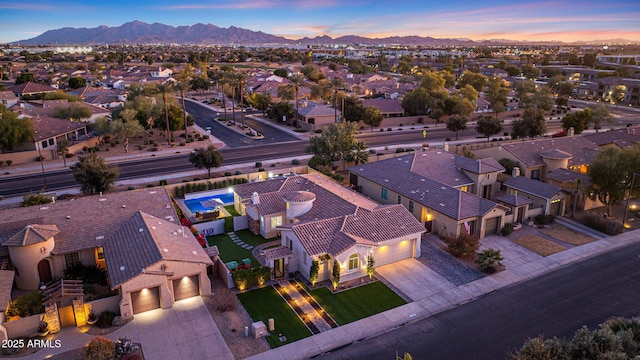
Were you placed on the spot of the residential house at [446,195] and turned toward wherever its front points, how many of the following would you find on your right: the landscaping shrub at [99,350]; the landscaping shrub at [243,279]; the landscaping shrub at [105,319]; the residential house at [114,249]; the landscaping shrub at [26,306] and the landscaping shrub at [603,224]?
5

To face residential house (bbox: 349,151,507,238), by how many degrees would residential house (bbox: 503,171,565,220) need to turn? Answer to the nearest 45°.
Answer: approximately 90° to its right

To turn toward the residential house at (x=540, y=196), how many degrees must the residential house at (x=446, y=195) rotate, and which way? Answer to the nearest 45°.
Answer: approximately 90° to its left

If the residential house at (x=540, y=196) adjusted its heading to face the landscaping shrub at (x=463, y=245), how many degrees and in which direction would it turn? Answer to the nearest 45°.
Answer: approximately 45° to its right

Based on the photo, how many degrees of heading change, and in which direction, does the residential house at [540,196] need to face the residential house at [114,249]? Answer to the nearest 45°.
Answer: approximately 90° to its right

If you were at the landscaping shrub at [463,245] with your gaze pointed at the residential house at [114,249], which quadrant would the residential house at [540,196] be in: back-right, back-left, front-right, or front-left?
back-right

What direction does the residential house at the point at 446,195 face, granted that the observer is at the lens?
facing the viewer and to the right of the viewer

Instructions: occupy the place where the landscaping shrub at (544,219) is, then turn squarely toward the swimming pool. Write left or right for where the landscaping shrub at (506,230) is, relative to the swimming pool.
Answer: left

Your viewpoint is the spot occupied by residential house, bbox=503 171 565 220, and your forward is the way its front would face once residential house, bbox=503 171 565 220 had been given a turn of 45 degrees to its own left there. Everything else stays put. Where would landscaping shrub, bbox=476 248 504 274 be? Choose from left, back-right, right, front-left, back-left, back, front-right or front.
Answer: right

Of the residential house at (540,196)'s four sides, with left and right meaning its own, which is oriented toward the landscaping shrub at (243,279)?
right

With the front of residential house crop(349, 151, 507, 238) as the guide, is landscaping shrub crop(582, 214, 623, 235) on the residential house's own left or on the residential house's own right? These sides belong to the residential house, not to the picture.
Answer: on the residential house's own left

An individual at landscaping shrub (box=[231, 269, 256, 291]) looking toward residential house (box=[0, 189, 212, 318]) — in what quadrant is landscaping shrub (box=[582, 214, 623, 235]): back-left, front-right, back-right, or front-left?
back-right

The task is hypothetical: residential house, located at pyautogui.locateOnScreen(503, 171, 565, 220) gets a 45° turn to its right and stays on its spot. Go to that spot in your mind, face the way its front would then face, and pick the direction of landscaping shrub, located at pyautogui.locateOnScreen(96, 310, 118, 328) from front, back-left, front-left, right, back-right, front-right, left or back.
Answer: front-right

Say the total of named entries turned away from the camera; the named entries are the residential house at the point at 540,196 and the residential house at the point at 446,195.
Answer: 0

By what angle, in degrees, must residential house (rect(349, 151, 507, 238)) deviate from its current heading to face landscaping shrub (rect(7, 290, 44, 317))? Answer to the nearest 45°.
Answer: approximately 90° to its right

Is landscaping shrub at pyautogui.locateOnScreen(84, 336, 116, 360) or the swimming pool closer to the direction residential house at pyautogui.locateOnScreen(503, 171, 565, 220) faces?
the landscaping shrub

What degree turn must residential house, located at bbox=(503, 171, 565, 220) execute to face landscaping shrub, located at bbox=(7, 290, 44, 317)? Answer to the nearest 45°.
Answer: approximately 90° to its right
